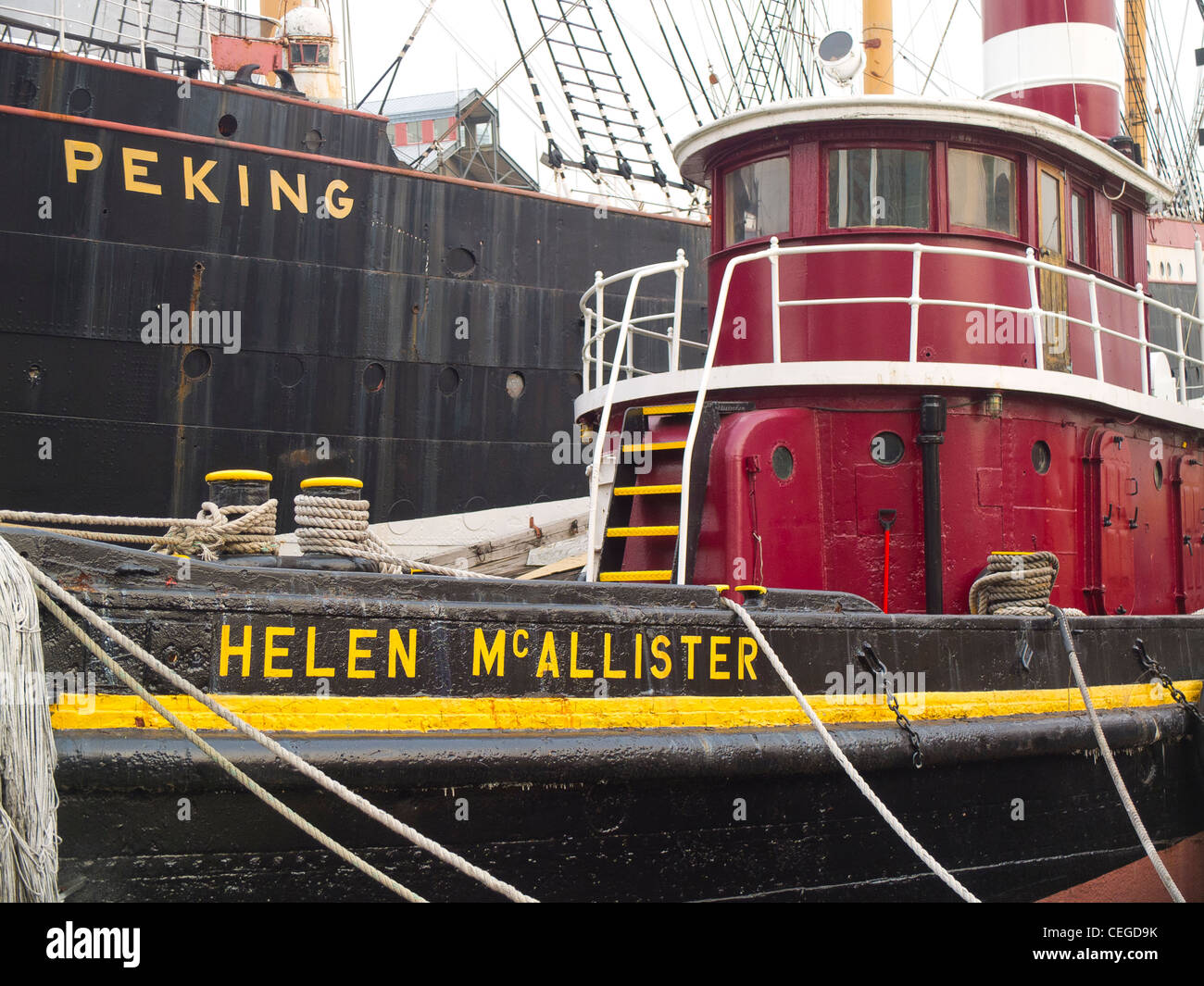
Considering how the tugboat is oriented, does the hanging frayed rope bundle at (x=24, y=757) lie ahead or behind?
ahead

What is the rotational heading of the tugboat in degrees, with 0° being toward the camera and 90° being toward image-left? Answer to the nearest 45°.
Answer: approximately 45°
